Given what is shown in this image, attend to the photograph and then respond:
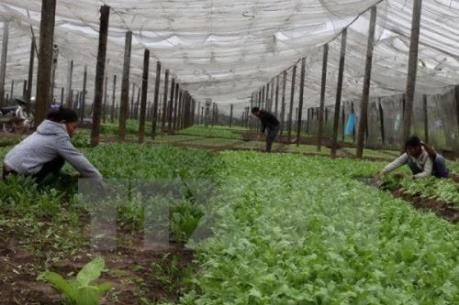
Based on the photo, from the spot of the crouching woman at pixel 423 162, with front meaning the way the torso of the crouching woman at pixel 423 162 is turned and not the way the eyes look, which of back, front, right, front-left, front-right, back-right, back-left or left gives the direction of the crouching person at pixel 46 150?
front

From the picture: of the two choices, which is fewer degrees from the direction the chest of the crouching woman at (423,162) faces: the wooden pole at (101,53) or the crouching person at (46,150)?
the crouching person

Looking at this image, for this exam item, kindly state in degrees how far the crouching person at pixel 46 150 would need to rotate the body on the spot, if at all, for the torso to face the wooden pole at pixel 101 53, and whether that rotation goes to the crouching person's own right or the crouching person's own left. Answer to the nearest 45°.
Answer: approximately 90° to the crouching person's own left

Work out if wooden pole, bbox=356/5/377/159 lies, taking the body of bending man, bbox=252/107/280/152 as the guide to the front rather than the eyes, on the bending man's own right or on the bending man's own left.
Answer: on the bending man's own left

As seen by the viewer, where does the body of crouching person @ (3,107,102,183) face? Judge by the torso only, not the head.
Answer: to the viewer's right

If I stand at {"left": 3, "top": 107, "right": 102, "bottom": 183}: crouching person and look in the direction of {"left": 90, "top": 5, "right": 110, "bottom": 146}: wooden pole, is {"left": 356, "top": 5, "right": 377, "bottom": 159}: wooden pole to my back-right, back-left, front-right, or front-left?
front-right

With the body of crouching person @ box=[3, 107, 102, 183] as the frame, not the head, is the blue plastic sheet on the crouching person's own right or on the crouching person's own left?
on the crouching person's own left

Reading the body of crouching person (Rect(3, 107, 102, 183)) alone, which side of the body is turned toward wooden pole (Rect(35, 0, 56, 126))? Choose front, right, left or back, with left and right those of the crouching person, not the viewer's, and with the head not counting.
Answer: left

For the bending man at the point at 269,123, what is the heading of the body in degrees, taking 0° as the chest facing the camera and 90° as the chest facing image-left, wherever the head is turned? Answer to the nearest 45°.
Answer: approximately 90°

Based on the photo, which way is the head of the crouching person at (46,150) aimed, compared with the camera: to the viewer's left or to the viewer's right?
to the viewer's right

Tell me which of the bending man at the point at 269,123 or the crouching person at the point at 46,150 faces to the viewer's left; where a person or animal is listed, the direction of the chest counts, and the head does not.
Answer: the bending man at the point at 269,123

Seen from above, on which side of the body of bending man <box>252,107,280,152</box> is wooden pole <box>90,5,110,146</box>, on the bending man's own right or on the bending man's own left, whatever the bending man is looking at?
on the bending man's own left

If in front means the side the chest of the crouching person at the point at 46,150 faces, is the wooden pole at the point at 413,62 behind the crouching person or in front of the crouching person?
in front

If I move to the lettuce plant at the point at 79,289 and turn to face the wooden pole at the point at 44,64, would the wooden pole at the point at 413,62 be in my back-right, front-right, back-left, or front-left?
front-right
